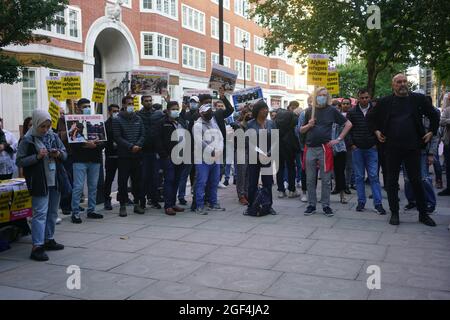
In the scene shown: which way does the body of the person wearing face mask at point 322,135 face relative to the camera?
toward the camera

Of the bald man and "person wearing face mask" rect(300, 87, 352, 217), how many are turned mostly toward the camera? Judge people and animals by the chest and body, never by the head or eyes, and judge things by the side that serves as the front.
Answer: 2

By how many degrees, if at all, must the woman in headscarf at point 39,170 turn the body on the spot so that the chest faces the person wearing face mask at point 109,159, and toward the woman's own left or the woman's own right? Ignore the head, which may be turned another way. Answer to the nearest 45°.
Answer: approximately 135° to the woman's own left

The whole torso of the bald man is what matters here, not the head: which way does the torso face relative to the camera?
toward the camera

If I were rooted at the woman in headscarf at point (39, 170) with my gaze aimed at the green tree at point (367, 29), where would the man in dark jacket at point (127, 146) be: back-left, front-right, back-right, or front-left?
front-left

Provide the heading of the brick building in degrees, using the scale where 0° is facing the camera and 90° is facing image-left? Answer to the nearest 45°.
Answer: approximately 315°

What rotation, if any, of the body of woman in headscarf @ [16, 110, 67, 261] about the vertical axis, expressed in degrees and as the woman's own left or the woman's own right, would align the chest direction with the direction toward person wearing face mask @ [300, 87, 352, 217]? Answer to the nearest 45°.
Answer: approximately 45° to the woman's own left

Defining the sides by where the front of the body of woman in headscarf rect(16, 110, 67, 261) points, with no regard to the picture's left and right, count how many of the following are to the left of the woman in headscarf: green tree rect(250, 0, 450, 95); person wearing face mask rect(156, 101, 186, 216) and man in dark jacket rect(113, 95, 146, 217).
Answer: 3

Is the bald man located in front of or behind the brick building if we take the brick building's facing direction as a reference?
in front

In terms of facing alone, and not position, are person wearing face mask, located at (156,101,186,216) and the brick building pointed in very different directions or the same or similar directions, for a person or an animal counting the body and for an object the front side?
same or similar directions

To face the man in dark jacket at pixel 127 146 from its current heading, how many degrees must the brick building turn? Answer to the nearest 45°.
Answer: approximately 45° to its right

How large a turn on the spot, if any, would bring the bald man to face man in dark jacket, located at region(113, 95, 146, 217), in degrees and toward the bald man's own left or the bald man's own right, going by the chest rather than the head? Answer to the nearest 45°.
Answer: approximately 90° to the bald man's own right

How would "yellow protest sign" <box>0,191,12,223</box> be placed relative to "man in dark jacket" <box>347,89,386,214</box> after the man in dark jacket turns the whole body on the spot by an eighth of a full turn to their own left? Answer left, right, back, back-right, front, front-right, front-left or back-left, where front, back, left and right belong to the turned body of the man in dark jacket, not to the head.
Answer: right

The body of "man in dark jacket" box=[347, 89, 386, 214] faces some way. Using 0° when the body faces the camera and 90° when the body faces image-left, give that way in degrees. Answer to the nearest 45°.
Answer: approximately 0°

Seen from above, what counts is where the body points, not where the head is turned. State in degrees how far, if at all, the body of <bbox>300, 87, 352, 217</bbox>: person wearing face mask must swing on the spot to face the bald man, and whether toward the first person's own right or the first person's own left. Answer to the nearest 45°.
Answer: approximately 45° to the first person's own left

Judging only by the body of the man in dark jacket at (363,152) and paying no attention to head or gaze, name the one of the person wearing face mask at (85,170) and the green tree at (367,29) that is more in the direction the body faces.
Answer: the person wearing face mask
